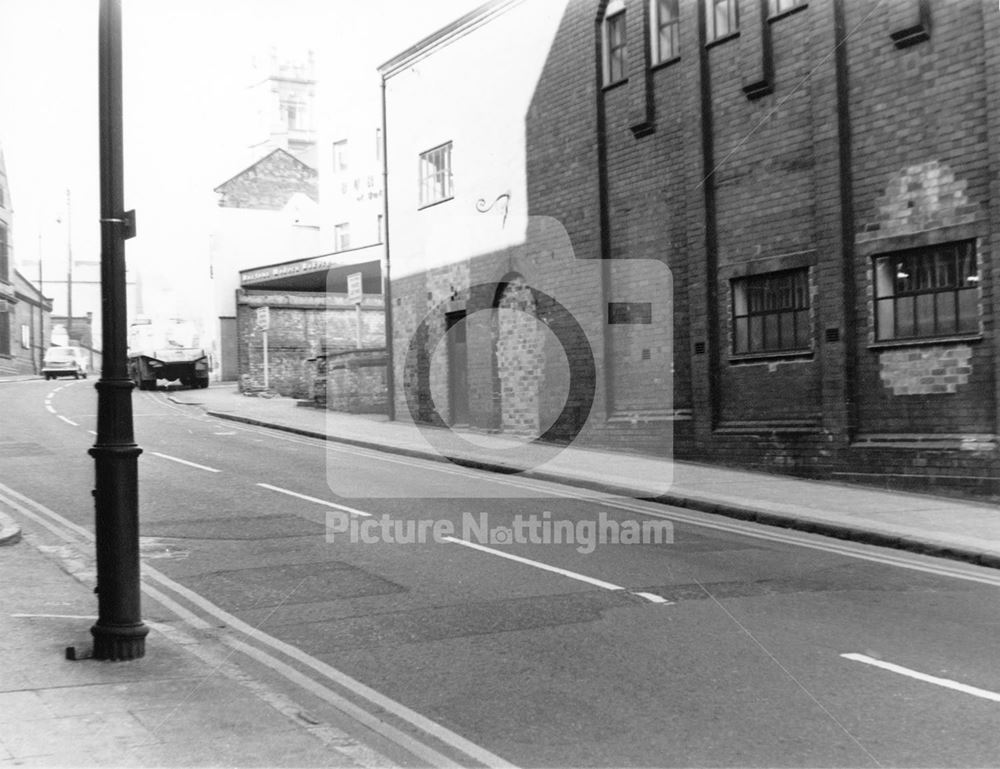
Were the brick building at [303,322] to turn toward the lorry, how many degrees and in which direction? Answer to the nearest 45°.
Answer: approximately 45° to its right

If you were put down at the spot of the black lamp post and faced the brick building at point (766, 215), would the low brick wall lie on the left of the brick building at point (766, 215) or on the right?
left

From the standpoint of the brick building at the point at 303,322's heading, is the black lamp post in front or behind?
in front

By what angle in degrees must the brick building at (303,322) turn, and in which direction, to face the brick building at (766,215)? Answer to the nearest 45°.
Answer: approximately 45° to its left

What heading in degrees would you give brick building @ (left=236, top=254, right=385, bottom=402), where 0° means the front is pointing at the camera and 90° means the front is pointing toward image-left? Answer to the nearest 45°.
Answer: approximately 45°

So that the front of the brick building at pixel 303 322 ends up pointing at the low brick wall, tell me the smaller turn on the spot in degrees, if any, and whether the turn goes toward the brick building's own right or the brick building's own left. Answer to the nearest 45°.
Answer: approximately 45° to the brick building's own left
